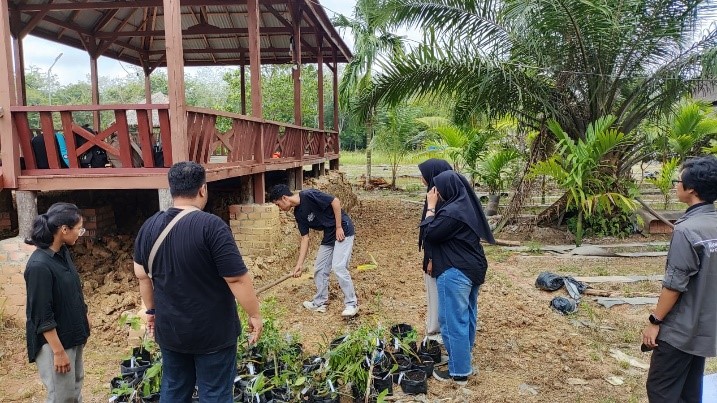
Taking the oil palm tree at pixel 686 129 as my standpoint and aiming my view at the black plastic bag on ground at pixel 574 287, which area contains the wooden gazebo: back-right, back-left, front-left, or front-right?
front-right

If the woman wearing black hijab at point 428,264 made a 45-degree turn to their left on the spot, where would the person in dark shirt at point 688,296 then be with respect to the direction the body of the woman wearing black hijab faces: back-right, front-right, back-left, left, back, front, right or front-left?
left

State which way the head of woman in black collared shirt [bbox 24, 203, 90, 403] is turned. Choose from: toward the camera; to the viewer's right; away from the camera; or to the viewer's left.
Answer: to the viewer's right

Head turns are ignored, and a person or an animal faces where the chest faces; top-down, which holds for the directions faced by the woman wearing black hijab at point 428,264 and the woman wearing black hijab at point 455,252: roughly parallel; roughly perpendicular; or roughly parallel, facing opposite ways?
roughly parallel

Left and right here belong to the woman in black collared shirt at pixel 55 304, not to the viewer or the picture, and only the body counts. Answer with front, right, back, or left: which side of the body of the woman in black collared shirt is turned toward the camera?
right

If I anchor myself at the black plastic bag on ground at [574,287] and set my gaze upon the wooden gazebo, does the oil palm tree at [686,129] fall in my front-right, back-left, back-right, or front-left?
back-right

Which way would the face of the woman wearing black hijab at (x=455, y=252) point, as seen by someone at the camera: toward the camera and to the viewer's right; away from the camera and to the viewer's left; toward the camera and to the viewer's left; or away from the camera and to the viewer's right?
away from the camera and to the viewer's left

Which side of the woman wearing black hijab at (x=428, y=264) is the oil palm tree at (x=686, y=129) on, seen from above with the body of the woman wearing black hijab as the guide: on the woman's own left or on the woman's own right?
on the woman's own right

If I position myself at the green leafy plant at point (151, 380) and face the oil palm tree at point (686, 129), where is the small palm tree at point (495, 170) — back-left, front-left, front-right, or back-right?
front-left

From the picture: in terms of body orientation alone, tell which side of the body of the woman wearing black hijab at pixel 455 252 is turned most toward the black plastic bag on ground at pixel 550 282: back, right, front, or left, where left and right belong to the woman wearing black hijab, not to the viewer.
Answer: right

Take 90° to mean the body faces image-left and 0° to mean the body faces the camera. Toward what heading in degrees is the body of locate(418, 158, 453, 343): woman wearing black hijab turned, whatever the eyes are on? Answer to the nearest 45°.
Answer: approximately 90°

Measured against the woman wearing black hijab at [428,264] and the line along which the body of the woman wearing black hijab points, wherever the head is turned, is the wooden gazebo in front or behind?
in front

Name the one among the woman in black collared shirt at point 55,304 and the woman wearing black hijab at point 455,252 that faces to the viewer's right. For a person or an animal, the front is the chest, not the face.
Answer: the woman in black collared shirt

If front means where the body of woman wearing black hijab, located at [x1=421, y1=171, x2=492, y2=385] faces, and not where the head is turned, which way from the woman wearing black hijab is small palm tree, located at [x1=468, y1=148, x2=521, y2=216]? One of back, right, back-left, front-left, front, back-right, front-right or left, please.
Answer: right
